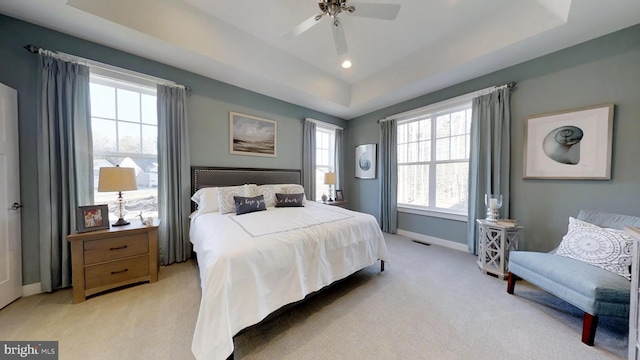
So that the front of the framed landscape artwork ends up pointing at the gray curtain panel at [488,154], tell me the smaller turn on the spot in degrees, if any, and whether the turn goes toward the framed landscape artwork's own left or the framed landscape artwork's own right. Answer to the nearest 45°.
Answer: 0° — it already faces it

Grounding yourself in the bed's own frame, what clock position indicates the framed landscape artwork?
The framed landscape artwork is roughly at 7 o'clock from the bed.

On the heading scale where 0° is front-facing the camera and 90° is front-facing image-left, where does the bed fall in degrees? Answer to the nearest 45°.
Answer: approximately 315°

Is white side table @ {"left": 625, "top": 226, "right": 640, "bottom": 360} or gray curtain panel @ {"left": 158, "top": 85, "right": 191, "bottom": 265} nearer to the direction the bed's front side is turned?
the white side table

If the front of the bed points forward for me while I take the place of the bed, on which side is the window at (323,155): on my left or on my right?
on my left

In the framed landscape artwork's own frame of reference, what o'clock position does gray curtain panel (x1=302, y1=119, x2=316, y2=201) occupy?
The gray curtain panel is roughly at 10 o'clock from the framed landscape artwork.
